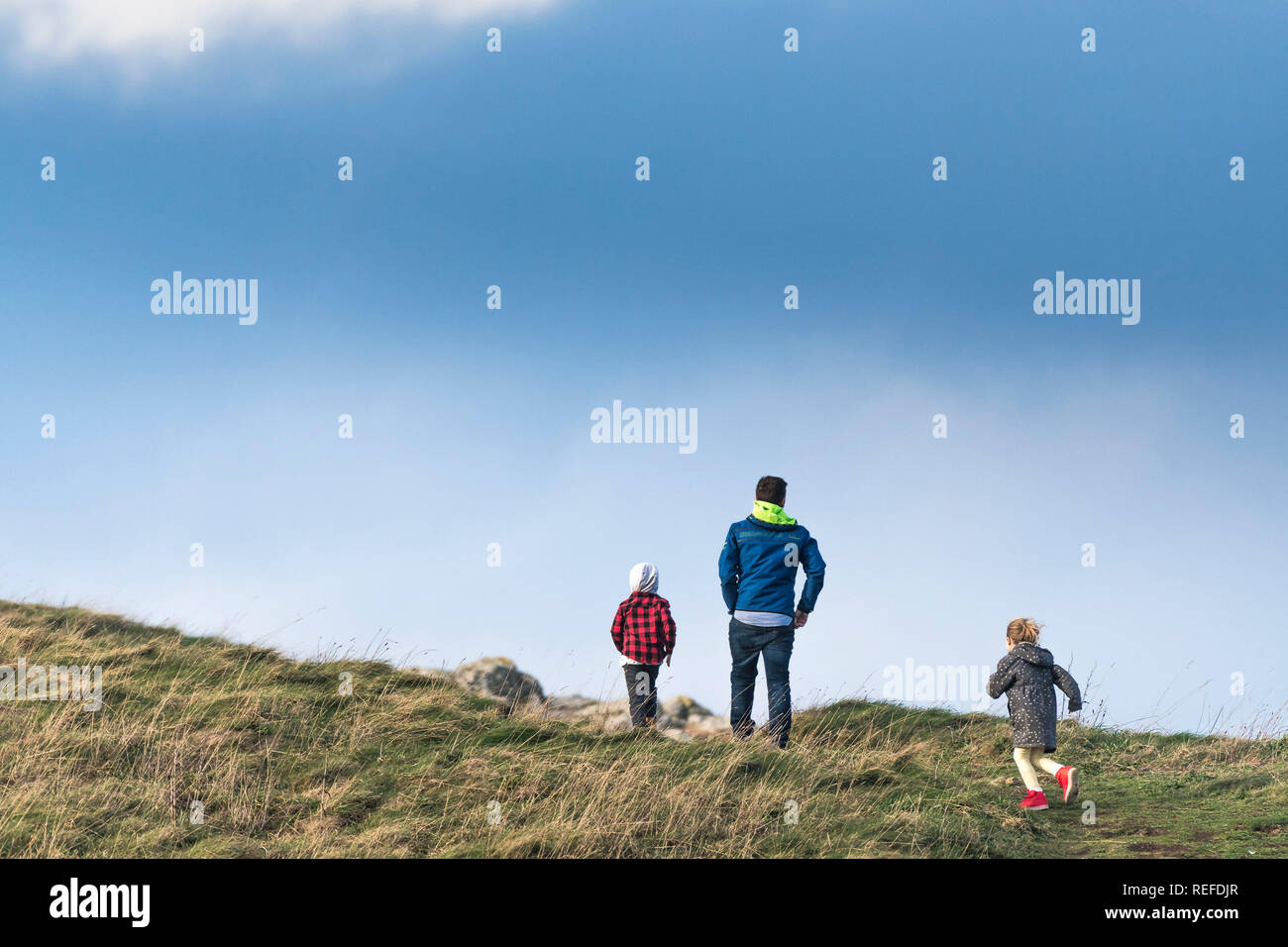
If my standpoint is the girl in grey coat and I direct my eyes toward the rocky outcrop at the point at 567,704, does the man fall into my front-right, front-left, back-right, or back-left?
front-left

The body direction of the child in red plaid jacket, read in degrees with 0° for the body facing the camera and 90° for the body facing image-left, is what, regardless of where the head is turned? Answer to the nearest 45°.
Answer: approximately 180°

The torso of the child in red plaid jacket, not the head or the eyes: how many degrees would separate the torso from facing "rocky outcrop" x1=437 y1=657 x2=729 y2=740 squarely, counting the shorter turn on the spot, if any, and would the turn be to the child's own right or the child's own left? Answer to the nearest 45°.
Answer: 0° — they already face it

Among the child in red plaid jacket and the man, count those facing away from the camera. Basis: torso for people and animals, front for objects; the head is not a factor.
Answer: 2

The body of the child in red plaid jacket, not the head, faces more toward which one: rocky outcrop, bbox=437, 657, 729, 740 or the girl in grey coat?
the rocky outcrop

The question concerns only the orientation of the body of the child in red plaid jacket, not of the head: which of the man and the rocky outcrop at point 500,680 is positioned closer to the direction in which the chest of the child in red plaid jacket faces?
the rocky outcrop

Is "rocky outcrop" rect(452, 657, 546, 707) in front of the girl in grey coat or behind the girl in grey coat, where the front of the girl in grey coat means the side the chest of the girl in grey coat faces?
in front

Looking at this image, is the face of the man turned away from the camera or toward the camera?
away from the camera

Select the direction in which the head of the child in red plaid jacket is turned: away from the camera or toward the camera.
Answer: away from the camera

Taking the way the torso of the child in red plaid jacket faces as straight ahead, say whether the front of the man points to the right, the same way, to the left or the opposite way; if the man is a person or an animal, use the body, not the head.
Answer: the same way

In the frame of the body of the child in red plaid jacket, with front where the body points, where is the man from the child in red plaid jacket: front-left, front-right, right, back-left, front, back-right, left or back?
back-right

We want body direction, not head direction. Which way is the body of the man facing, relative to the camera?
away from the camera

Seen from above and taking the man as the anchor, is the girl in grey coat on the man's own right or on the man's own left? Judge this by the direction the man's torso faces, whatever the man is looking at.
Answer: on the man's own right

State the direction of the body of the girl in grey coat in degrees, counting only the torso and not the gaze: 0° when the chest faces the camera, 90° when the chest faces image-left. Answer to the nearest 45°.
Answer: approximately 135°

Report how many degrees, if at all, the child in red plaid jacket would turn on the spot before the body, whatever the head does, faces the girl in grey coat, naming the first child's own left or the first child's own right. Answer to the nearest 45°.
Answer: approximately 135° to the first child's own right
